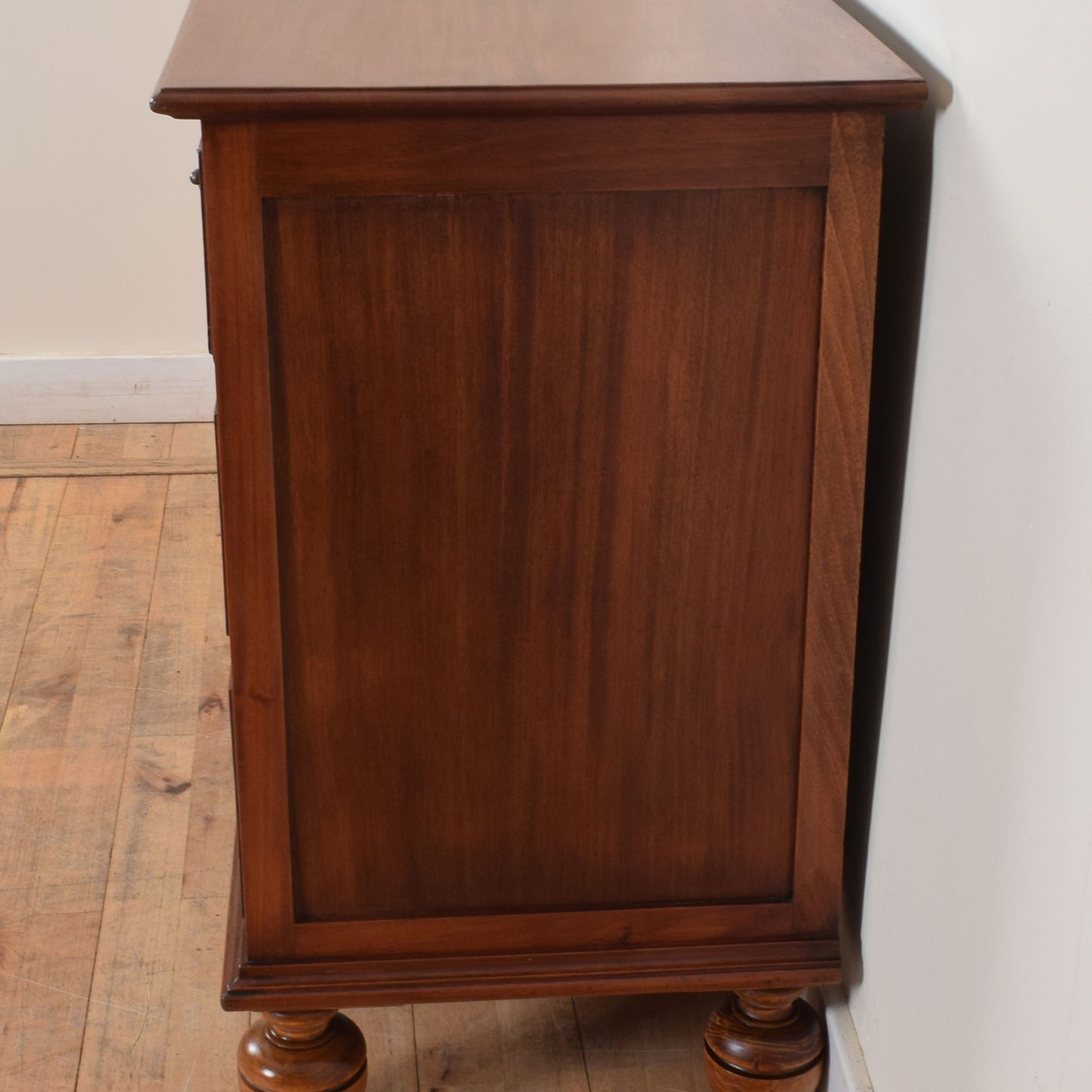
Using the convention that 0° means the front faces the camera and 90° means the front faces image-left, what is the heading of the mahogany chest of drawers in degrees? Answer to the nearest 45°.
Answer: approximately 90°
